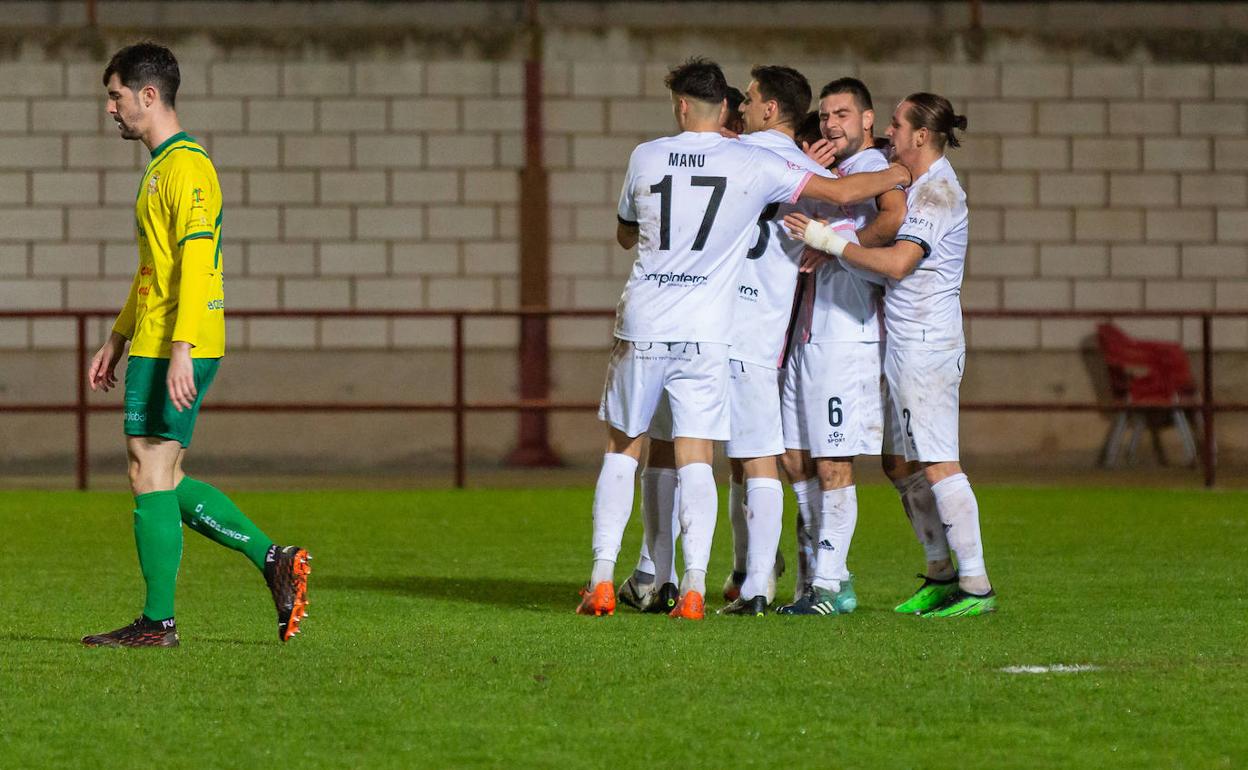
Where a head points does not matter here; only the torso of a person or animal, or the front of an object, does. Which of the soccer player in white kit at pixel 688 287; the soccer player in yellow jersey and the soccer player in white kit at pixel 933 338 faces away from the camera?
the soccer player in white kit at pixel 688 287

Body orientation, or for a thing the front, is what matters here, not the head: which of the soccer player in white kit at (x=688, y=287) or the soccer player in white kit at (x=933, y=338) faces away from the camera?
the soccer player in white kit at (x=688, y=287)

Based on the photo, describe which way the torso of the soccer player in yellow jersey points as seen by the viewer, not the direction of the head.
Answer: to the viewer's left

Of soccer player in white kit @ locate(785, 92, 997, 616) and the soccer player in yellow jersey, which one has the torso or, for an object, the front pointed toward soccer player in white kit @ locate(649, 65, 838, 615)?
soccer player in white kit @ locate(785, 92, 997, 616)

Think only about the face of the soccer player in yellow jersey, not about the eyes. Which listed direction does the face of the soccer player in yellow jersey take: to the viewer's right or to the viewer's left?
to the viewer's left

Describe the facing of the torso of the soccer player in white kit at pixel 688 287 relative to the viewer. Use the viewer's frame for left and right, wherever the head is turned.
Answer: facing away from the viewer

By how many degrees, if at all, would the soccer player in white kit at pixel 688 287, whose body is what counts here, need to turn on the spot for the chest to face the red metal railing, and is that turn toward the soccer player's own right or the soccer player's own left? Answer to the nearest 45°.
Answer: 0° — they already face it

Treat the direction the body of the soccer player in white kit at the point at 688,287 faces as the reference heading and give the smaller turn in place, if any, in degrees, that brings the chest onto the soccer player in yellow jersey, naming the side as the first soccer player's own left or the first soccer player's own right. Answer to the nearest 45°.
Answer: approximately 135° to the first soccer player's own left

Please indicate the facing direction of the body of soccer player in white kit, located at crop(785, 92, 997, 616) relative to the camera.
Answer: to the viewer's left

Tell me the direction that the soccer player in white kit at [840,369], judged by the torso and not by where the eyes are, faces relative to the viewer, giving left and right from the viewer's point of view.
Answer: facing the viewer and to the left of the viewer

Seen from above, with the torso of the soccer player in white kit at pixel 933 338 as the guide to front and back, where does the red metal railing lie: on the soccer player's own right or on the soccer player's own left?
on the soccer player's own right

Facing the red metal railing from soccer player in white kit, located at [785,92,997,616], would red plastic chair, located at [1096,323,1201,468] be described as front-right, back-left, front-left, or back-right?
front-right
